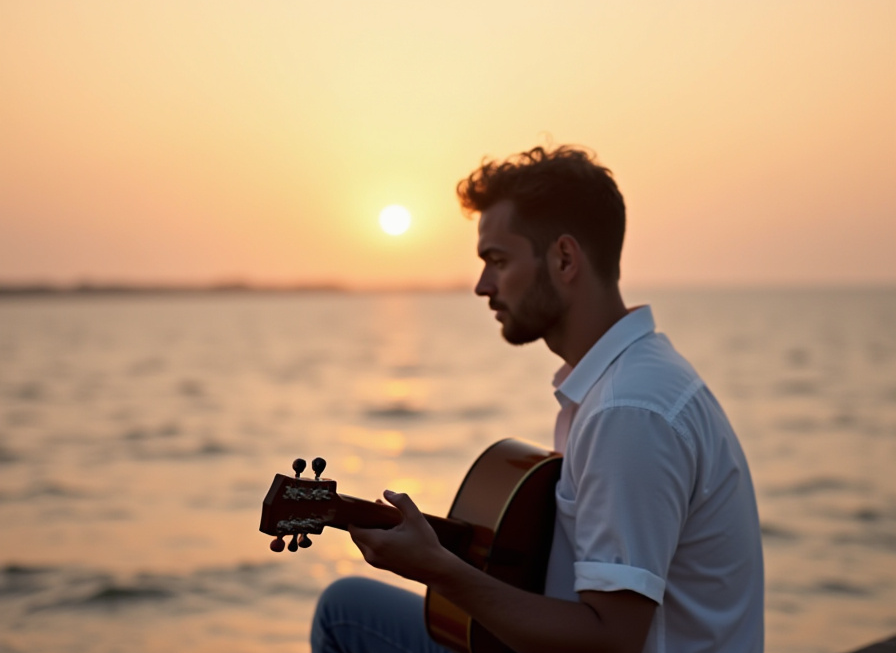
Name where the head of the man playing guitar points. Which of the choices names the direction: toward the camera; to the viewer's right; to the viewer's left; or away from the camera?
to the viewer's left

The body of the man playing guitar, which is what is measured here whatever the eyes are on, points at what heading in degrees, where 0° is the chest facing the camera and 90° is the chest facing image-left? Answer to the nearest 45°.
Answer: approximately 90°
